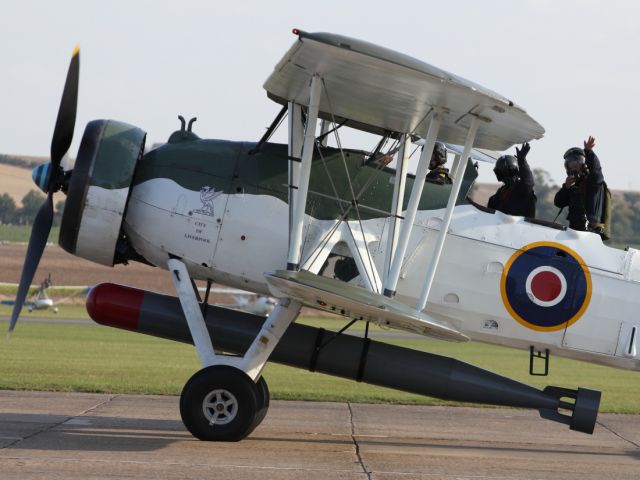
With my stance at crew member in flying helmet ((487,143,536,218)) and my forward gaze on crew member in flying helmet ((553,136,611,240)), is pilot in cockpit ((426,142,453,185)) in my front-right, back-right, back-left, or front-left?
back-right

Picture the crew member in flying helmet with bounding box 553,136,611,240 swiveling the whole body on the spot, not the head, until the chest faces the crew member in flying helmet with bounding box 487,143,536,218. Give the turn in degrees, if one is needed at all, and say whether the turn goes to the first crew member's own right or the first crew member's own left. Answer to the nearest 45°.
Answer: approximately 45° to the first crew member's own right

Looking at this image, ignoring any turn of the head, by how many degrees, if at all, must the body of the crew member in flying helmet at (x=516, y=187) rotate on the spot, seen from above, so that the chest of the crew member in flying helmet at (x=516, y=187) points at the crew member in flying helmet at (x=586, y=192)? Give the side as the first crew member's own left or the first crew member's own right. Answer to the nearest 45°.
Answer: approximately 135° to the first crew member's own left

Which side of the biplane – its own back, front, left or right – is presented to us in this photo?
left

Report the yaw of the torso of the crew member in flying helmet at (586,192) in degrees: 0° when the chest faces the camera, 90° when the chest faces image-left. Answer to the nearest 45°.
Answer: approximately 45°
